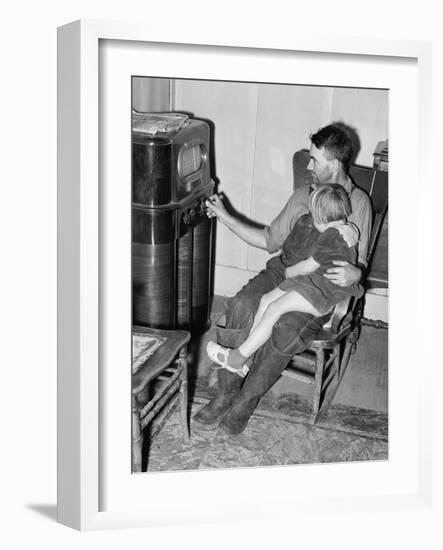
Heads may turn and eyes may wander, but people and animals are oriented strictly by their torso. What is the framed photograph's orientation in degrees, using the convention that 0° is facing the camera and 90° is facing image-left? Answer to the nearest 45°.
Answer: approximately 315°
